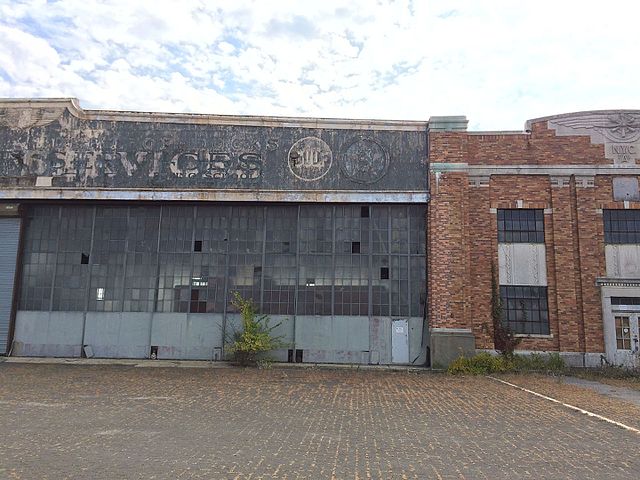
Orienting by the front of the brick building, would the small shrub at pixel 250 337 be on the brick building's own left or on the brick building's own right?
on the brick building's own right

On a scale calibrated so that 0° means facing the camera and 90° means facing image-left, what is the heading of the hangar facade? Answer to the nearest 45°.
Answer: approximately 0°

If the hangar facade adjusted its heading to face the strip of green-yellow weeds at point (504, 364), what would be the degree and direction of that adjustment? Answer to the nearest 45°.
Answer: approximately 90° to its left

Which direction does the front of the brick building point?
toward the camera
